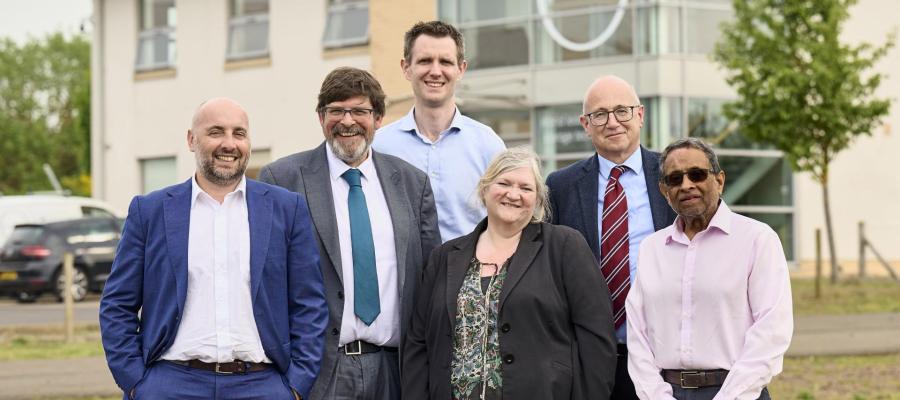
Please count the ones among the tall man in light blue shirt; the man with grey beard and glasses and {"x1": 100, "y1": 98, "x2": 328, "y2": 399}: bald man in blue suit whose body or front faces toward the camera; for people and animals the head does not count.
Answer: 3

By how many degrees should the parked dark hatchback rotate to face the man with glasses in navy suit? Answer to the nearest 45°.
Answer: approximately 135° to its right

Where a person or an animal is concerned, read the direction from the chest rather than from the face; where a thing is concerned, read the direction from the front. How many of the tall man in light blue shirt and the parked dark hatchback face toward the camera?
1

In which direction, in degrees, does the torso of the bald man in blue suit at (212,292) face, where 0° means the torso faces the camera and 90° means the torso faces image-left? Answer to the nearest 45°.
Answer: approximately 0°

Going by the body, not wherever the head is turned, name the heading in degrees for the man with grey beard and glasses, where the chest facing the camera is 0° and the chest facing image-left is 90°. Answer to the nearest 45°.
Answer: approximately 0°

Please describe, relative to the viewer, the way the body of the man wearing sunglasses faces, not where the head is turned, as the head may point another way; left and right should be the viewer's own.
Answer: facing the viewer and to the left of the viewer
